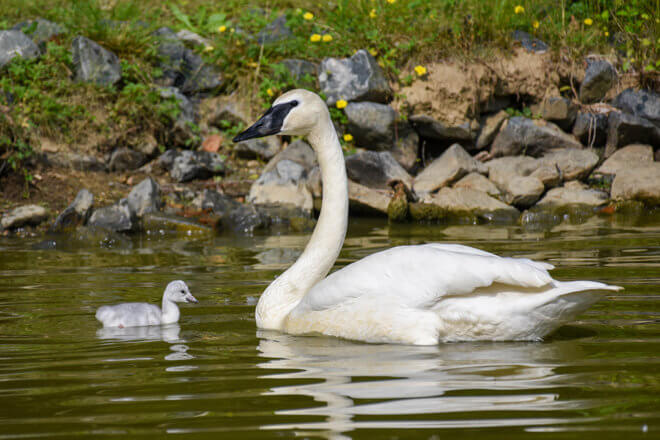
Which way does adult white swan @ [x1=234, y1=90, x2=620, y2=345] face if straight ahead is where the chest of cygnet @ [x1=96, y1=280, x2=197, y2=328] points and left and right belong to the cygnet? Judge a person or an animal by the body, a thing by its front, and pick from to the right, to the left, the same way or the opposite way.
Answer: the opposite way

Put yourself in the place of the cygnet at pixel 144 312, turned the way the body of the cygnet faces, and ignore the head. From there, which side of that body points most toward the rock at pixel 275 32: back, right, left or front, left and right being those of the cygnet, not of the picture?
left

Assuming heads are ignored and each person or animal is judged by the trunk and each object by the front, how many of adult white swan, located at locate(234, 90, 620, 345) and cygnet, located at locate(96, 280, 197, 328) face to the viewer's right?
1

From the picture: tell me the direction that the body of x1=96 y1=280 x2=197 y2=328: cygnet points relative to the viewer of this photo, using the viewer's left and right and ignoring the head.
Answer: facing to the right of the viewer

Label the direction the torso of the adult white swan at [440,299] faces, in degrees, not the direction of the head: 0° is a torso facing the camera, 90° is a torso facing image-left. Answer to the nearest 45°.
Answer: approximately 90°

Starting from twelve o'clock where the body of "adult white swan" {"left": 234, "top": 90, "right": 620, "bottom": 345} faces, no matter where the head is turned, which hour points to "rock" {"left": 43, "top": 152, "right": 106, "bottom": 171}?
The rock is roughly at 2 o'clock from the adult white swan.

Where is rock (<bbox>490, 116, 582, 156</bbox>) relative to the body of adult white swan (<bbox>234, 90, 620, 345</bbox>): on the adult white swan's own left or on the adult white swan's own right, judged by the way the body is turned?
on the adult white swan's own right
